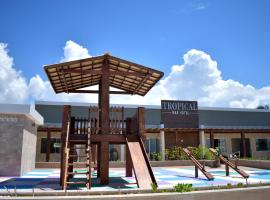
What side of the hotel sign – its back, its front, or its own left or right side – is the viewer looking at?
front

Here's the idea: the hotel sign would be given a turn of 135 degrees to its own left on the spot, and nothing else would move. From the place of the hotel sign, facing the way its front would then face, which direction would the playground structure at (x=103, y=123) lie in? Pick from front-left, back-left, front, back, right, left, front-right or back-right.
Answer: back-right
